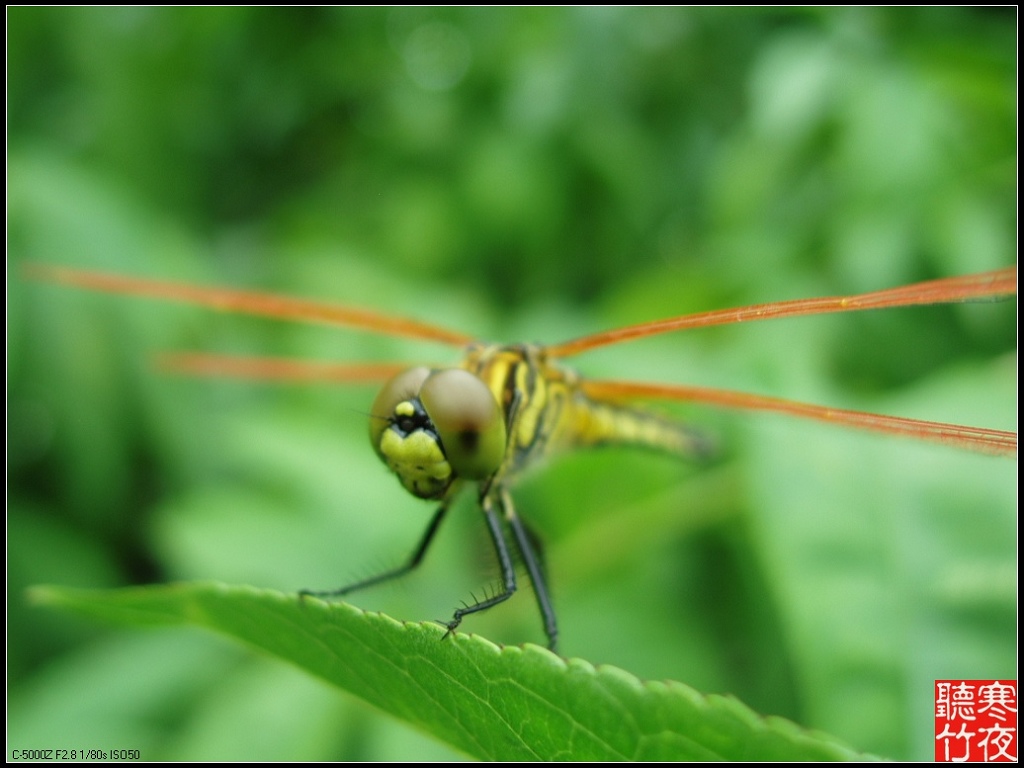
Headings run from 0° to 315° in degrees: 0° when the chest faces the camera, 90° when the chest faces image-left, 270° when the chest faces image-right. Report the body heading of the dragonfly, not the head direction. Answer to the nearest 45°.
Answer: approximately 45°
